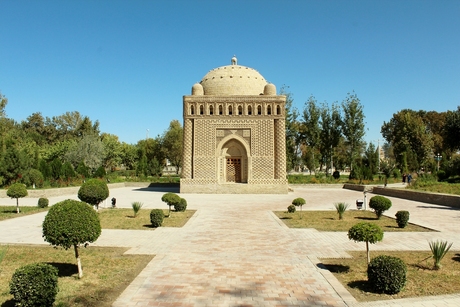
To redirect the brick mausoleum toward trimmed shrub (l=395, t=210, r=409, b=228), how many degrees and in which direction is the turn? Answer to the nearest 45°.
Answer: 0° — it already faces it

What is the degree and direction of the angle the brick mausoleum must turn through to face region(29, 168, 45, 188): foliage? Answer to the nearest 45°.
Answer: approximately 90° to its right

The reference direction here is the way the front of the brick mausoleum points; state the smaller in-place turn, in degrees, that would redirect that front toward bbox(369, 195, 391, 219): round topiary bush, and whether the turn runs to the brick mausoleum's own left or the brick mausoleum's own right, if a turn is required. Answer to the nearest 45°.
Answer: approximately 45° to the brick mausoleum's own left

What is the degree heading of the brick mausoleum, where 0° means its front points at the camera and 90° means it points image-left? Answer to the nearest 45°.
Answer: approximately 0°

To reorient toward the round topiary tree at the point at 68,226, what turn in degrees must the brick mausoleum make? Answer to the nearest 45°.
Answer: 0° — it already faces it

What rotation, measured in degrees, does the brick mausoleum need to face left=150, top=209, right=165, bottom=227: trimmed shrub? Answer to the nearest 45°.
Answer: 0° — it already faces it

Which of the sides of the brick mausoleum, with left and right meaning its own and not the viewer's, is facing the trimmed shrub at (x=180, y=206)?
front

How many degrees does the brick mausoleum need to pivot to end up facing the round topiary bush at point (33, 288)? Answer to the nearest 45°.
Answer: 0° — it already faces it

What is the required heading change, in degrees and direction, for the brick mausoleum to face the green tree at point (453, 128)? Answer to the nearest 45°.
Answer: approximately 135° to its left

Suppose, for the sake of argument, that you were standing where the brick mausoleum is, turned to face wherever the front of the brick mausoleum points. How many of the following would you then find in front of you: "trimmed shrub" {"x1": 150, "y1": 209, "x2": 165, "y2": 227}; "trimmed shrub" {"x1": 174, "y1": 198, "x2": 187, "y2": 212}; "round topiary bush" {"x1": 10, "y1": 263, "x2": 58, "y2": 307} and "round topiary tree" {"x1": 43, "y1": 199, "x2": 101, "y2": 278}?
4

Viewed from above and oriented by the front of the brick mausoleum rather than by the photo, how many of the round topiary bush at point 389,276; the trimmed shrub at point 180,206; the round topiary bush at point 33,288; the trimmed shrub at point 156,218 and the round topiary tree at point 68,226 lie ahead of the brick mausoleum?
5

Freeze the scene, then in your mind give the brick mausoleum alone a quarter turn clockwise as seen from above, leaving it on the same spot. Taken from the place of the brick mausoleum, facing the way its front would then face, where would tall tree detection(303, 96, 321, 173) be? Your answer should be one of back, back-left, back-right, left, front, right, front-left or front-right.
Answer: back-right

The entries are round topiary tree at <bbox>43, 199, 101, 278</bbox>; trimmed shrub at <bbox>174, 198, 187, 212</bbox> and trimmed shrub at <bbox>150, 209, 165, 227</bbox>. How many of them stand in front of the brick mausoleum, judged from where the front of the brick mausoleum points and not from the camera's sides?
3
